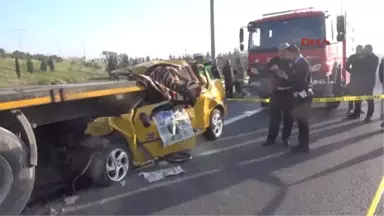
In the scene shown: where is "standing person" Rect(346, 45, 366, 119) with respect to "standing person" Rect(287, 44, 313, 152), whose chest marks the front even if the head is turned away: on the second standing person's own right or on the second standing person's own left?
on the second standing person's own right

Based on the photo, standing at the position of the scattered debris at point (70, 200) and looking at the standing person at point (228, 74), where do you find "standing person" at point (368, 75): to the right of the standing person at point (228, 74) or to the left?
right

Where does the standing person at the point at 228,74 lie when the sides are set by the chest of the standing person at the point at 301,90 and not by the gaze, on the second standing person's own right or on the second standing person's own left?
on the second standing person's own right

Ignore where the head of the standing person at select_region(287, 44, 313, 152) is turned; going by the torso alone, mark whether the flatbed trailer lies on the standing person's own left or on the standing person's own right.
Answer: on the standing person's own left

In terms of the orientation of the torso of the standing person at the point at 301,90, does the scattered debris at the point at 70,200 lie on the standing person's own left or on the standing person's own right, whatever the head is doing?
on the standing person's own left

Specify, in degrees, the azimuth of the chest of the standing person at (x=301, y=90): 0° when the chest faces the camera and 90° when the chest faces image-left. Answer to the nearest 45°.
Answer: approximately 90°

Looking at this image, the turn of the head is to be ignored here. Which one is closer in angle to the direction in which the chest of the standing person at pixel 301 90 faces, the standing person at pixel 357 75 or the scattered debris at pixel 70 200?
the scattered debris
